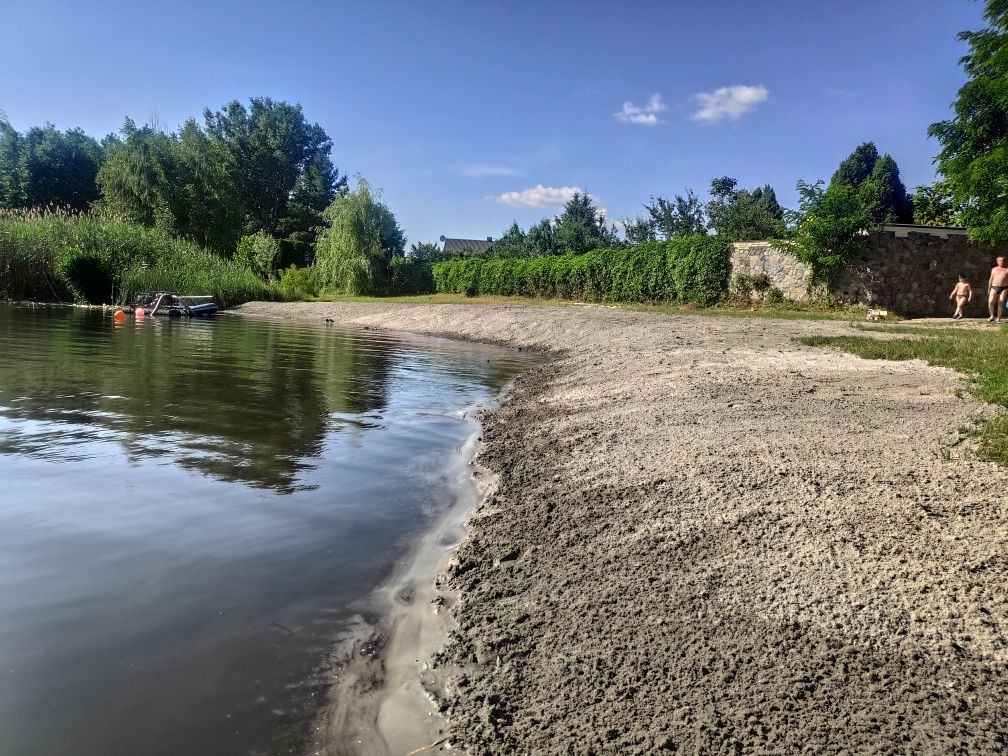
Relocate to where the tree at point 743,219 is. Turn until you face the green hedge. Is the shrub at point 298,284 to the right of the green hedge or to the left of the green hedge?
right
